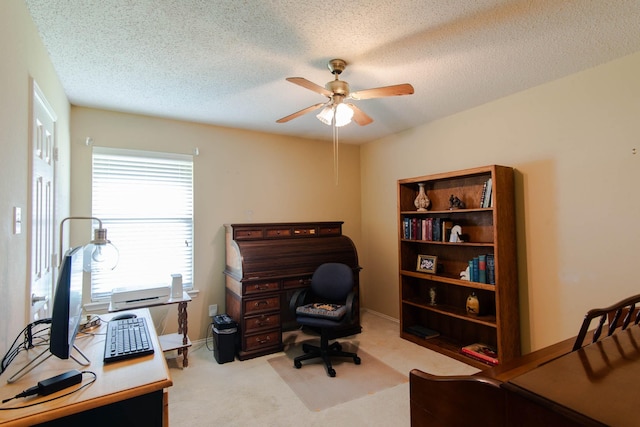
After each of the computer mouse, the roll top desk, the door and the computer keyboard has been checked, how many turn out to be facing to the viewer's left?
1

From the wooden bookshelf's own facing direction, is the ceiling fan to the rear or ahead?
ahead

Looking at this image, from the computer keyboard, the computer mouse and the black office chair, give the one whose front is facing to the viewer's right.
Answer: the computer keyboard

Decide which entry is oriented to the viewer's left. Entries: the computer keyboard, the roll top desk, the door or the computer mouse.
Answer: the computer mouse

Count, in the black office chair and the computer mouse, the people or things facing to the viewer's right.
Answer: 0

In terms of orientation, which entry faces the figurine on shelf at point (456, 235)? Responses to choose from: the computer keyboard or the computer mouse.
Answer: the computer keyboard

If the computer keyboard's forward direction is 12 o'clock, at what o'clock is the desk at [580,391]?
The desk is roughly at 2 o'clock from the computer keyboard.

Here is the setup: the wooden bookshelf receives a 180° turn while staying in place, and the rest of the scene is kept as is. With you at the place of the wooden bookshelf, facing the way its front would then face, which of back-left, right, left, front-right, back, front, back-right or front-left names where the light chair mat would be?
back

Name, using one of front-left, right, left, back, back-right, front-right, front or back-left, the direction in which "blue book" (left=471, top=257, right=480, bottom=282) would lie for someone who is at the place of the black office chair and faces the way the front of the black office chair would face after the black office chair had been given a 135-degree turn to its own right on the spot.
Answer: right

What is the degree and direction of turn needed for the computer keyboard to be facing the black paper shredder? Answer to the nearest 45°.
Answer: approximately 45° to its left

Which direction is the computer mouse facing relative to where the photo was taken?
to the viewer's left

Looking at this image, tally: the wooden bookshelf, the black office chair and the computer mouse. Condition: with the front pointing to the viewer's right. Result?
0

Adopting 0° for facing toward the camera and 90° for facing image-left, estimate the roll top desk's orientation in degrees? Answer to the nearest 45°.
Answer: approximately 315°

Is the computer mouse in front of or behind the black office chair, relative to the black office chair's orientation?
in front

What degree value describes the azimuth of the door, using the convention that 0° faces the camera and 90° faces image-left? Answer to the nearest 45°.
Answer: approximately 270°

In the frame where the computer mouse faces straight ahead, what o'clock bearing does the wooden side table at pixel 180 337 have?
The wooden side table is roughly at 4 o'clock from the computer mouse.
